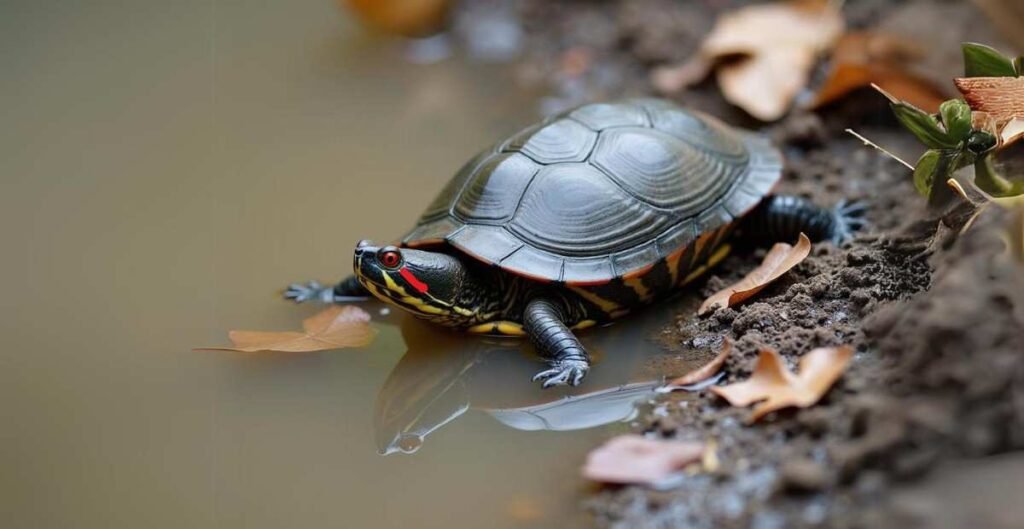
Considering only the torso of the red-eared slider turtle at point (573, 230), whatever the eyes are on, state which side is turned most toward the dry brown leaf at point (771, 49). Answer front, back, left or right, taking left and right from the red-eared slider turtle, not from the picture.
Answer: back

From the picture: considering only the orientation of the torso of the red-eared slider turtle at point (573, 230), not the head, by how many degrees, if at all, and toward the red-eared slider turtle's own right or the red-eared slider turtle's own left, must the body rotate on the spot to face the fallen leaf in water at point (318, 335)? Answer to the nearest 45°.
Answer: approximately 45° to the red-eared slider turtle's own right

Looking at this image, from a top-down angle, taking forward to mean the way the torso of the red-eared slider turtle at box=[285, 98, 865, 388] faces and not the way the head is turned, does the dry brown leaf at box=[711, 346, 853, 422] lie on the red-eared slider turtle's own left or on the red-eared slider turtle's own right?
on the red-eared slider turtle's own left

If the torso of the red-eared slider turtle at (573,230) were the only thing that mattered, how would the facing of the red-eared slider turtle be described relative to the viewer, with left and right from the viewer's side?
facing the viewer and to the left of the viewer

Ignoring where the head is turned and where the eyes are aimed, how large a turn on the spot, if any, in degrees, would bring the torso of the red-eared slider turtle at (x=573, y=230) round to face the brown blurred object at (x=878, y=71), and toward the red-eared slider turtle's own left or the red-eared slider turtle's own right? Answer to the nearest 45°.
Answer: approximately 180°

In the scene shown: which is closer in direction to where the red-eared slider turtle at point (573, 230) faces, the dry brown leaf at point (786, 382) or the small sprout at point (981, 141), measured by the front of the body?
the dry brown leaf

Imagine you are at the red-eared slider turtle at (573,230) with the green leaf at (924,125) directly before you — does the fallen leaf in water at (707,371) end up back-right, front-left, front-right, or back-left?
front-right

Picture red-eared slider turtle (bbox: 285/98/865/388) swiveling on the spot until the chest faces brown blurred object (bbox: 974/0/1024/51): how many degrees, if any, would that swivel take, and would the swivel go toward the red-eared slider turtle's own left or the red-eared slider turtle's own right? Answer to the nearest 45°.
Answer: approximately 180°

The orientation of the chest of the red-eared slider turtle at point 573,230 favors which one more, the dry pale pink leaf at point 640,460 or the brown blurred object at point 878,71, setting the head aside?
the dry pale pink leaf

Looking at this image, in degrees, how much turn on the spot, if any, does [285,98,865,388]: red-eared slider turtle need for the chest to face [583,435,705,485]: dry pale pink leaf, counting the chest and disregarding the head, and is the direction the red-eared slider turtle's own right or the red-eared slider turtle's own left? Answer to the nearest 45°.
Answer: approximately 45° to the red-eared slider turtle's own left

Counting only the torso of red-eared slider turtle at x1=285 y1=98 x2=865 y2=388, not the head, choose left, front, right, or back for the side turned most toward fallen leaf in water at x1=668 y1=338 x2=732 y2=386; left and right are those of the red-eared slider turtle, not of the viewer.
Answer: left

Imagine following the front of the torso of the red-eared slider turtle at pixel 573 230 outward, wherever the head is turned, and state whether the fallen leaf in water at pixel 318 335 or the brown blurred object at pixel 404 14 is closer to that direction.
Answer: the fallen leaf in water
